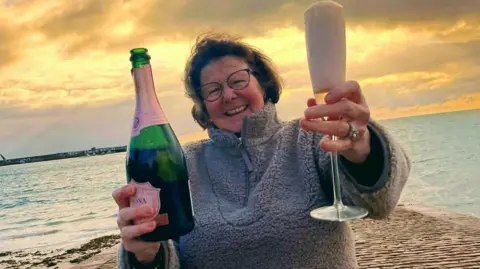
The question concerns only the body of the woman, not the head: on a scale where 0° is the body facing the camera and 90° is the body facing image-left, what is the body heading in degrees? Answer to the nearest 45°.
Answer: approximately 0°
